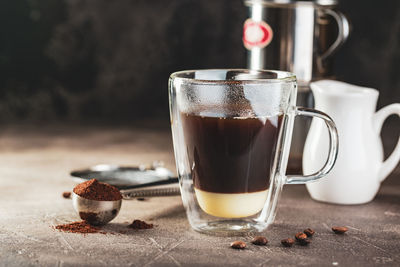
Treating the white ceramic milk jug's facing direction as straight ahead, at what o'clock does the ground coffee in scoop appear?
The ground coffee in scoop is roughly at 11 o'clock from the white ceramic milk jug.

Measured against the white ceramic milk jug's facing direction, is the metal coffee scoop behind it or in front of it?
in front

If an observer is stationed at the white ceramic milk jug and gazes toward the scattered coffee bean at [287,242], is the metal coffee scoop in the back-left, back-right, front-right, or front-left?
front-right

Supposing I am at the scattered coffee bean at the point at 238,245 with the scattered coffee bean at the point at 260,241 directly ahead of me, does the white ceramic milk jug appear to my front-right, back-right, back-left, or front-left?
front-left

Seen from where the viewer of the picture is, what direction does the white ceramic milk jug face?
facing to the left of the viewer

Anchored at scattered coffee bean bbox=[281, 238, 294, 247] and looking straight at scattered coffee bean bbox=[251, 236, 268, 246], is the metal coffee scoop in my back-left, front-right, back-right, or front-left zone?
front-right

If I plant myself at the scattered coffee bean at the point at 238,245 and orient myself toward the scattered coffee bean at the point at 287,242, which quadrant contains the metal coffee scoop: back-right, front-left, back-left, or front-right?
back-left
